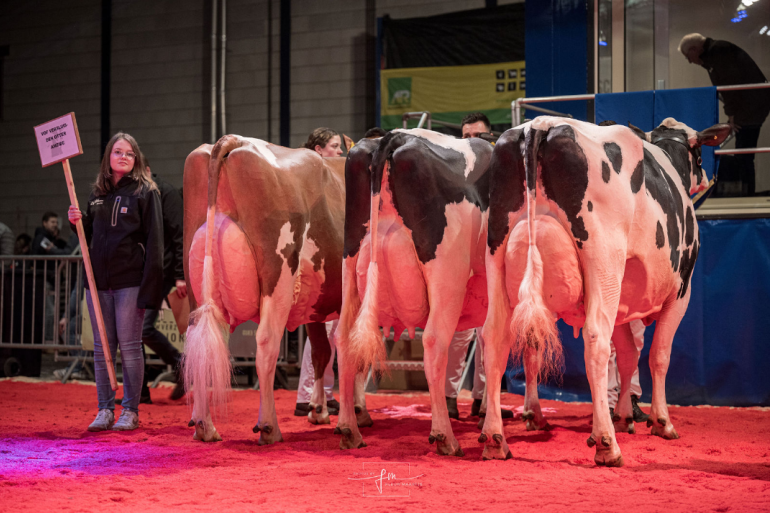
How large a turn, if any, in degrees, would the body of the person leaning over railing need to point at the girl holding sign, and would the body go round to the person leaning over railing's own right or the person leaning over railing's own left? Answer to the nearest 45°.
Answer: approximately 45° to the person leaning over railing's own left

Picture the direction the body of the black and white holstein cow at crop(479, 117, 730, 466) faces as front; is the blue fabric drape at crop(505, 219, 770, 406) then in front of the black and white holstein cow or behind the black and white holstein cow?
in front

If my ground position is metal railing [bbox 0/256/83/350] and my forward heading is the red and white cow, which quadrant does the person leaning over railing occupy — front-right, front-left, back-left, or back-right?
front-left

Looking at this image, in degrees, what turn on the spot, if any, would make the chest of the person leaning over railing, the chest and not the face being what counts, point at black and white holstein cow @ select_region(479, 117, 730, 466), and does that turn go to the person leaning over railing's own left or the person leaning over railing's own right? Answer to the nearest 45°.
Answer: approximately 90° to the person leaning over railing's own left

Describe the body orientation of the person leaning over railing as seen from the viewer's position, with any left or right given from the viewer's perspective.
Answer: facing to the left of the viewer

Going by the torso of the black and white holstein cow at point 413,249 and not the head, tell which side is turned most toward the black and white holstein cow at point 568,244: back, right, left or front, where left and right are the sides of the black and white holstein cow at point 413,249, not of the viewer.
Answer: right

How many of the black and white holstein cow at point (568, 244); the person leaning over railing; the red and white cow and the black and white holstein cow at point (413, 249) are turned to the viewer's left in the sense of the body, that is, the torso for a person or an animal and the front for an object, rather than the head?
1

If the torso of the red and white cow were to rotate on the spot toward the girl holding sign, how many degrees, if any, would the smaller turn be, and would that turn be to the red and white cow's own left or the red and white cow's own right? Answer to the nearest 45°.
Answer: approximately 90° to the red and white cow's own left

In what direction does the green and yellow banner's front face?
toward the camera

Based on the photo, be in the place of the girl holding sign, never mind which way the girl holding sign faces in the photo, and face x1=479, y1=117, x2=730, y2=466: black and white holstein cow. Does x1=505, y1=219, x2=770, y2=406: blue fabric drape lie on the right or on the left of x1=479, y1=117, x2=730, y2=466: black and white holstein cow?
left

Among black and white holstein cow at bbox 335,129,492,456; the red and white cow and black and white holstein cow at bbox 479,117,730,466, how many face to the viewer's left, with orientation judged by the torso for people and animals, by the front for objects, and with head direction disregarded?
0

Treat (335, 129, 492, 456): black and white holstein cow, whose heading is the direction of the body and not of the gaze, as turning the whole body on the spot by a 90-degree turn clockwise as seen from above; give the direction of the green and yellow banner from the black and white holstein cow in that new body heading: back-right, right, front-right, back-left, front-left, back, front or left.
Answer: back-left

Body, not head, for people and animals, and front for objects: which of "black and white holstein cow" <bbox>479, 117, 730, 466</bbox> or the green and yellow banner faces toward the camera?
the green and yellow banner

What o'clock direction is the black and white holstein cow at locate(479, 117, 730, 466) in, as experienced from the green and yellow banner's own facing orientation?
The black and white holstein cow is roughly at 12 o'clock from the green and yellow banner.

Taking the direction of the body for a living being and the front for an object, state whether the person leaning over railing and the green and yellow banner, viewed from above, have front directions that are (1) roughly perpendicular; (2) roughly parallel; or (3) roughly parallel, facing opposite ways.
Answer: roughly perpendicular

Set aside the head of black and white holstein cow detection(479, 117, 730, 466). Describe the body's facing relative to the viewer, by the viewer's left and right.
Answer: facing away from the viewer and to the right of the viewer

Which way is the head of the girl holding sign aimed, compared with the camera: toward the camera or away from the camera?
toward the camera

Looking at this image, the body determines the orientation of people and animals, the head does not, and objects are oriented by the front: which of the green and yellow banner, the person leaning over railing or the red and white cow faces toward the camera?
the green and yellow banner
